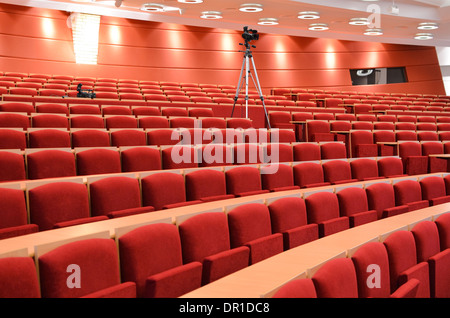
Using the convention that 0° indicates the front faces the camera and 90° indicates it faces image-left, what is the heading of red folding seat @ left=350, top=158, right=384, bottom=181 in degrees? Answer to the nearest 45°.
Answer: approximately 315°

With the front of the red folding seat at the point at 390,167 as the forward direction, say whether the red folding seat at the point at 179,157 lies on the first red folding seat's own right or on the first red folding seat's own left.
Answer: on the first red folding seat's own right

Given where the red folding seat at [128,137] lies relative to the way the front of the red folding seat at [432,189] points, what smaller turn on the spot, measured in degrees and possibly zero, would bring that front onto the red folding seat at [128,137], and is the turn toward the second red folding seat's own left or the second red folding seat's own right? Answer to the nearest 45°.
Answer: approximately 135° to the second red folding seat's own right

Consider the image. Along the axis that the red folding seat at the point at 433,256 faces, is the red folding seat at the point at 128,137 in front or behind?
behind

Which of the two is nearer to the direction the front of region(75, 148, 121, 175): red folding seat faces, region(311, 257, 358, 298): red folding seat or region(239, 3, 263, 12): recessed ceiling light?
the red folding seat
